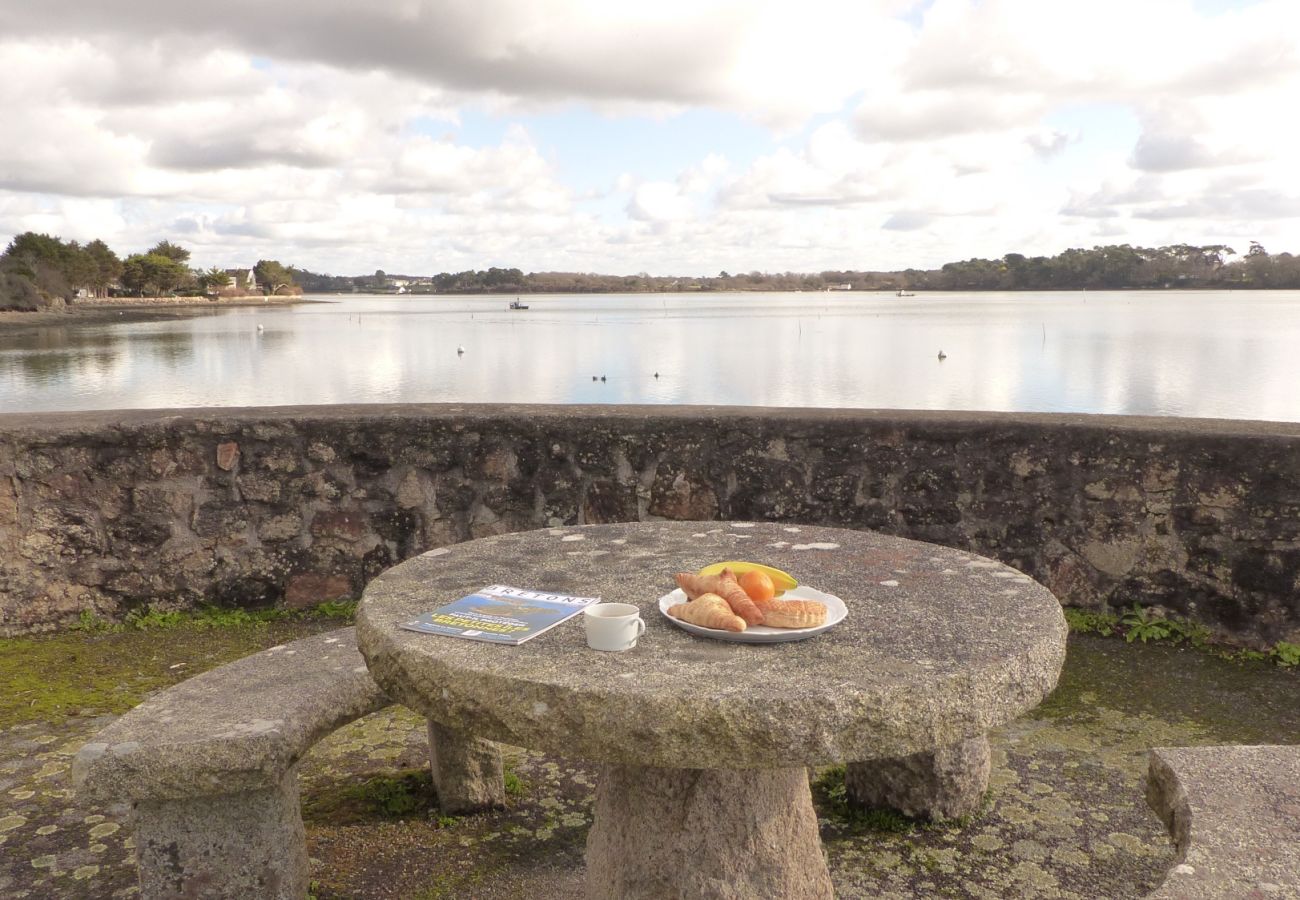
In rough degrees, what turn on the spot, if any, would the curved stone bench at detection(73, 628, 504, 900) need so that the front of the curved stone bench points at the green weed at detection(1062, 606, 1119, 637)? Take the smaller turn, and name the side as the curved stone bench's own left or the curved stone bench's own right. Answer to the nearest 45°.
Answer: approximately 45° to the curved stone bench's own left

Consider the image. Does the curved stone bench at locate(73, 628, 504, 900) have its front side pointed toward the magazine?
yes

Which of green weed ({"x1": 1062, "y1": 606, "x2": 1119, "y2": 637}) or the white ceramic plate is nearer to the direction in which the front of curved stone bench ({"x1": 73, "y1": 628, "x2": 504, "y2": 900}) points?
the white ceramic plate

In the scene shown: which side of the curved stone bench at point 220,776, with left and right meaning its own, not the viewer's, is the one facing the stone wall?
left

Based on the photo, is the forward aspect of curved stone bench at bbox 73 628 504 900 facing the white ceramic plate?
yes

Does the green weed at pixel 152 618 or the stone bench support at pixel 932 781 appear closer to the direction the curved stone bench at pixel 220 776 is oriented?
the stone bench support

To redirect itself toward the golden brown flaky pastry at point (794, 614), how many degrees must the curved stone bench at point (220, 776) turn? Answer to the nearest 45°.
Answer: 0° — it already faces it

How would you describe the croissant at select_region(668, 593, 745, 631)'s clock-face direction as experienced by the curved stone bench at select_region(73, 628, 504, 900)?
The croissant is roughly at 12 o'clock from the curved stone bench.

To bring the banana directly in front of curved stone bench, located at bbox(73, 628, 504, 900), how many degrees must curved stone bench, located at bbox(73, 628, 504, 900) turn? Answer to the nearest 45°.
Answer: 0° — it already faces it

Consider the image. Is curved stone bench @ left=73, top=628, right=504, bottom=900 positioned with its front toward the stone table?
yes

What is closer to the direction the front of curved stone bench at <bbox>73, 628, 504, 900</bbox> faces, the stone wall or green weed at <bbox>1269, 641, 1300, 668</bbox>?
the green weed
